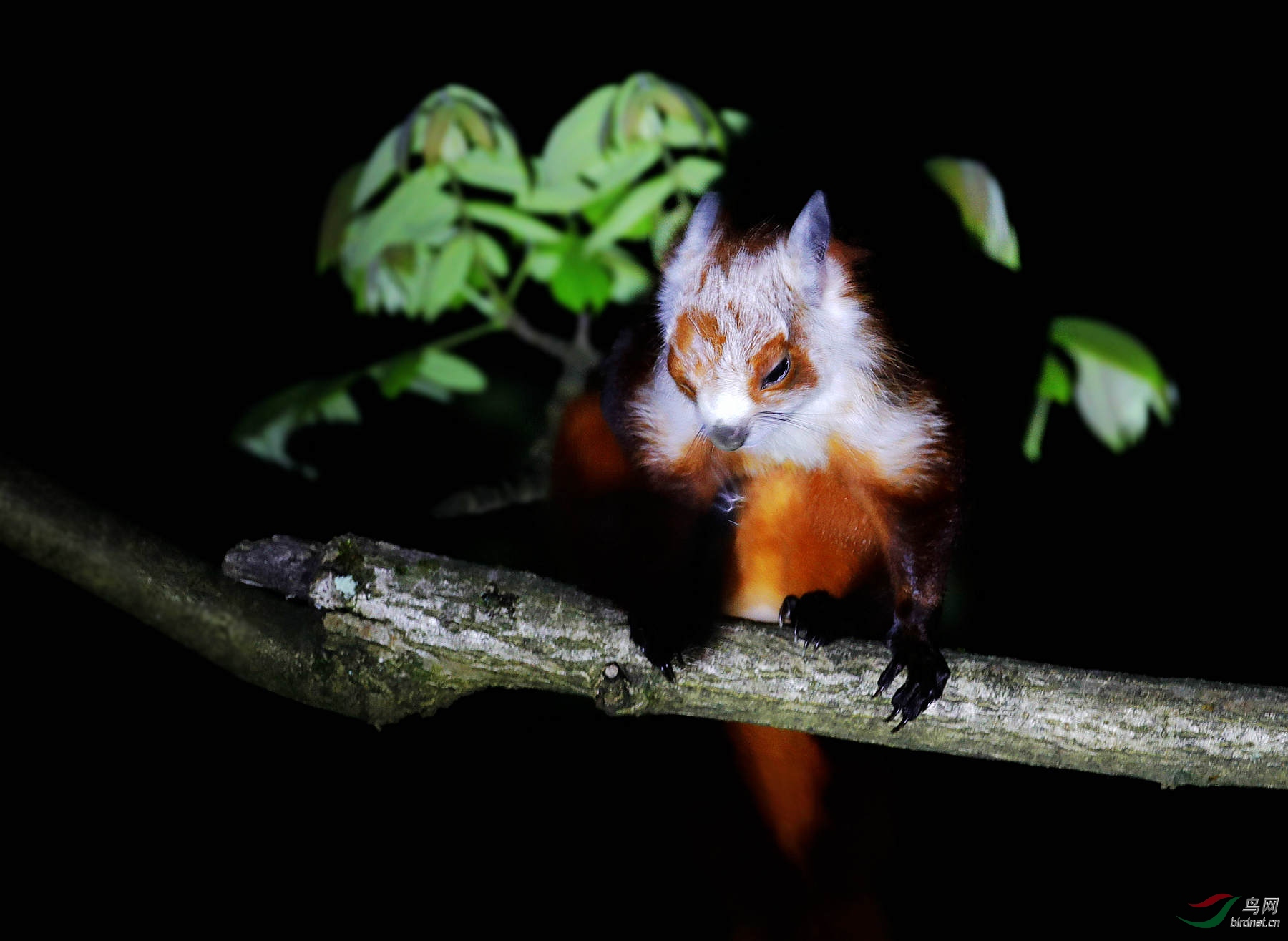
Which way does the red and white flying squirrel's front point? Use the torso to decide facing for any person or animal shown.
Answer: toward the camera
